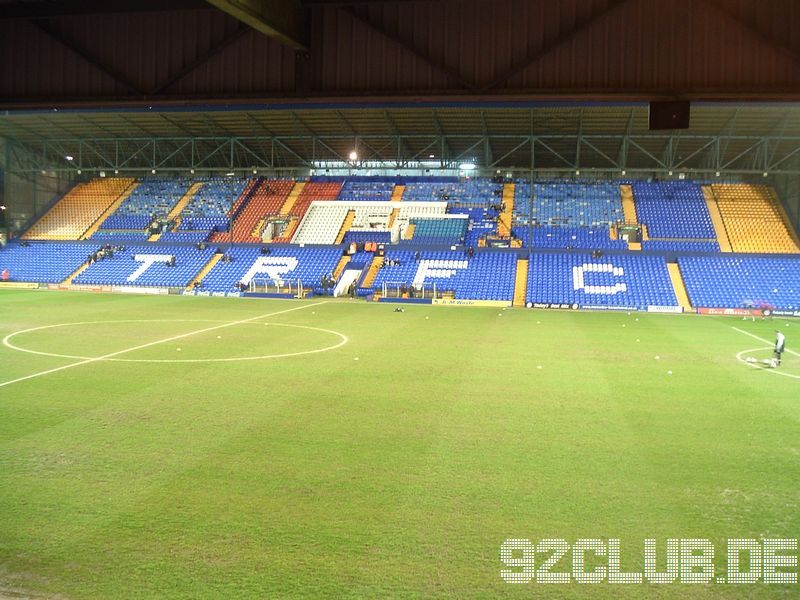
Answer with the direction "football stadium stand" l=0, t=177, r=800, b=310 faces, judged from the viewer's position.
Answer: facing the viewer

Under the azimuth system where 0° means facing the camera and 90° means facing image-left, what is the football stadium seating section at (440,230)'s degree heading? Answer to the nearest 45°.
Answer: approximately 0°
